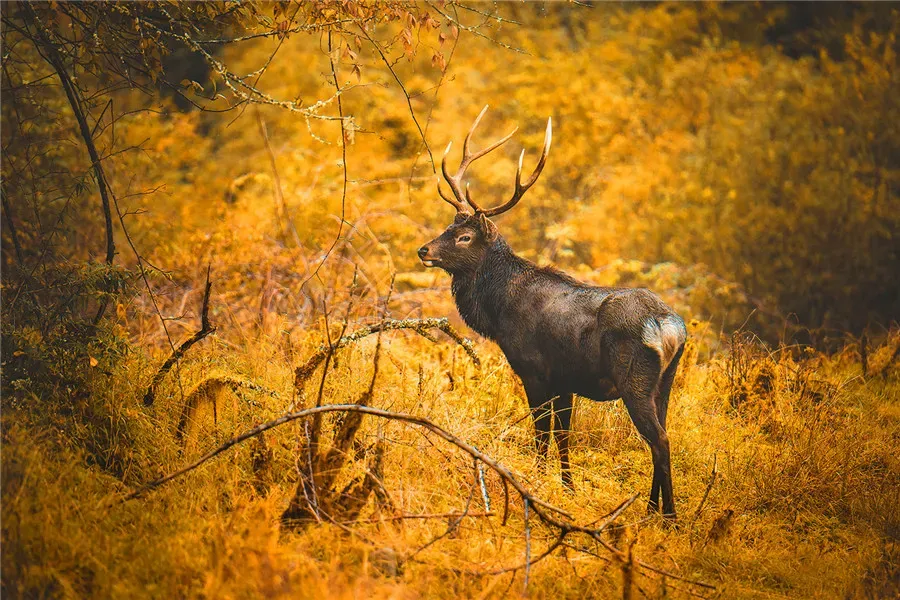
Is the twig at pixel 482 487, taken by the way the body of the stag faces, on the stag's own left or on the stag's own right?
on the stag's own left

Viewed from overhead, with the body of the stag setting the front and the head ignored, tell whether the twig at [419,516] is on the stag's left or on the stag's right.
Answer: on the stag's left

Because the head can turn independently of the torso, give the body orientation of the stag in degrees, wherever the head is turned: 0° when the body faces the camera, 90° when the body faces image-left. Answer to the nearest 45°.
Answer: approximately 135°
